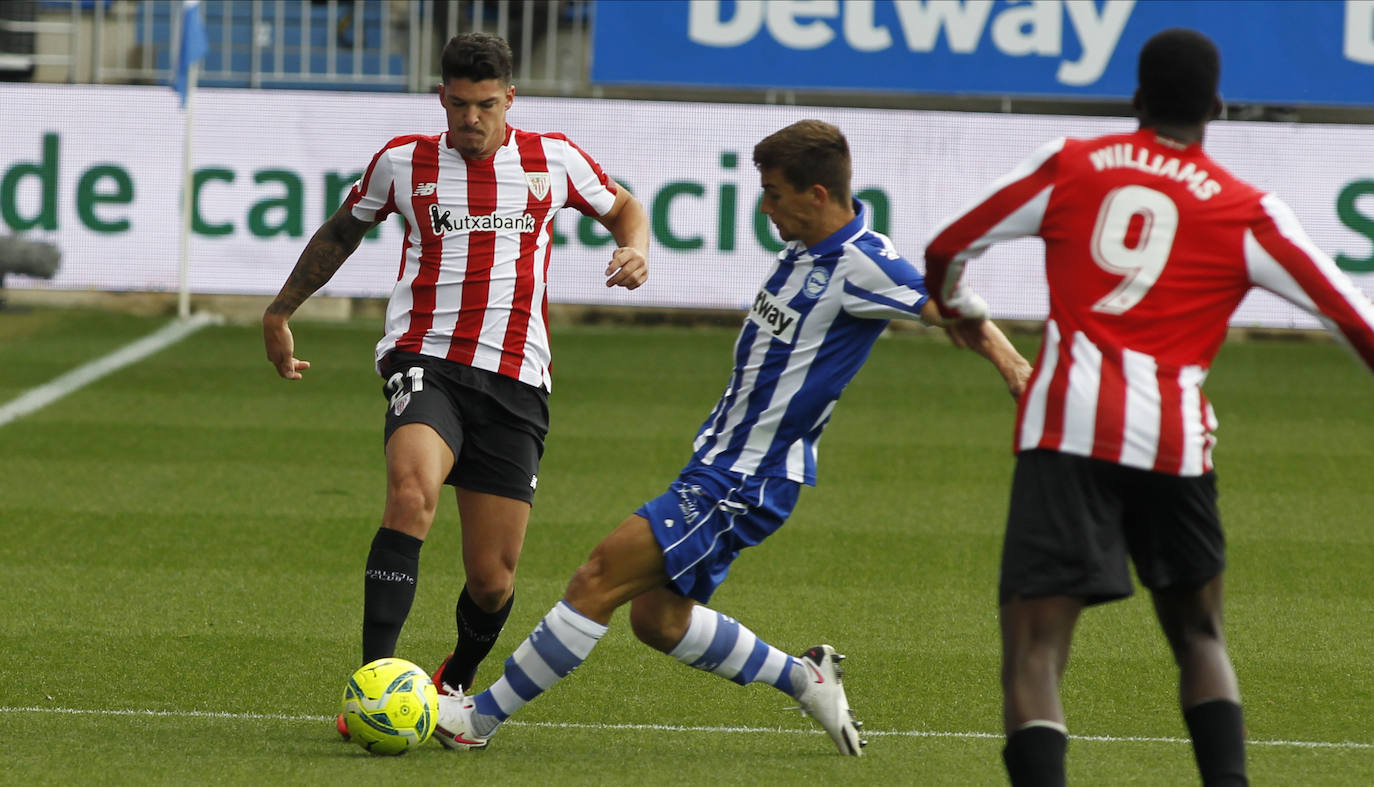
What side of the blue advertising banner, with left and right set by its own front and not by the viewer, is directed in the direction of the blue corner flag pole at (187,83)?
right

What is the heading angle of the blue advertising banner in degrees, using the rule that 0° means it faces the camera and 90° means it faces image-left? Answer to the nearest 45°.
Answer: approximately 0°

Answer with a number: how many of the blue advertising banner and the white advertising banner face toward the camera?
2

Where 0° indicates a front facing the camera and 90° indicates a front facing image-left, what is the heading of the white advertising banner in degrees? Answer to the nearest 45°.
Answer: approximately 0°

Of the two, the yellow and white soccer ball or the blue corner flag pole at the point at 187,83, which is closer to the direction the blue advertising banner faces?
the yellow and white soccer ball

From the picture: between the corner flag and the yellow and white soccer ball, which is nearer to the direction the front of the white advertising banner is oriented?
the yellow and white soccer ball

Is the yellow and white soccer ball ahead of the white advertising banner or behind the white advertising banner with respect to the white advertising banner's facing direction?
ahead

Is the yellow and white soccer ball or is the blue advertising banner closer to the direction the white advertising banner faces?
the yellow and white soccer ball

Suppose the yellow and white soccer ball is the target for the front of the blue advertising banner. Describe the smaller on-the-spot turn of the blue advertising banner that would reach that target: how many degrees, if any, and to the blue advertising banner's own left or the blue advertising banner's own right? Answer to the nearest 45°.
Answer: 0° — it already faces it
